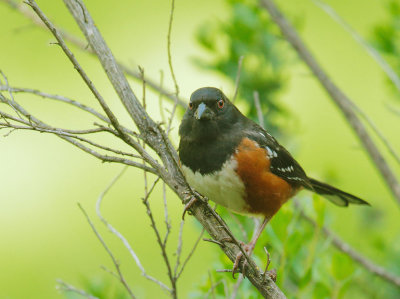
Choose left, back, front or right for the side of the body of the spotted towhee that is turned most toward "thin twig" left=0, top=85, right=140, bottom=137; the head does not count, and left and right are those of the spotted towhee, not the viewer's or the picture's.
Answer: front

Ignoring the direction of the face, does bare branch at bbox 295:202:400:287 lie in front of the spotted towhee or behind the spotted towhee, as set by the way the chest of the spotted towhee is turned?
behind

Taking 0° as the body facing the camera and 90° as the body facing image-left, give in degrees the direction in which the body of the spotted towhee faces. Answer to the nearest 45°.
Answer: approximately 45°

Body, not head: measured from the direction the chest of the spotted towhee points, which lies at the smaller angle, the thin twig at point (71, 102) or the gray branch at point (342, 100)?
the thin twig

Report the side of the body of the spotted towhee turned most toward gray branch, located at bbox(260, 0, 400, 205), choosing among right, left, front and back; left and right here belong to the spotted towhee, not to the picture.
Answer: back

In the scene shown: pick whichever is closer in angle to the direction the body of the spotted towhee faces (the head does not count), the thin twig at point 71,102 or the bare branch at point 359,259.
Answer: the thin twig
